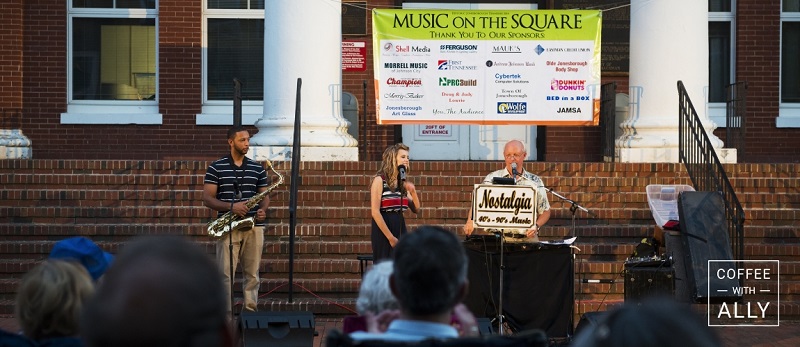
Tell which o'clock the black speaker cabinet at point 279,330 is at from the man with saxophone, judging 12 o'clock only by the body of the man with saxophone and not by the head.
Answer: The black speaker cabinet is roughly at 12 o'clock from the man with saxophone.

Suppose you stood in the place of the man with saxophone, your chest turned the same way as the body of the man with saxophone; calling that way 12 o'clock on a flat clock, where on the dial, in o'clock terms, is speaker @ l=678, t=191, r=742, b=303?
The speaker is roughly at 9 o'clock from the man with saxophone.

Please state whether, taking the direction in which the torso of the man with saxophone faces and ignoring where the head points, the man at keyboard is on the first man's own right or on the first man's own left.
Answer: on the first man's own left

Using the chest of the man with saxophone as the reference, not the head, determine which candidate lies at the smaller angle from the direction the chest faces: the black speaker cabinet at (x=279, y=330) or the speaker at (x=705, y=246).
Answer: the black speaker cabinet

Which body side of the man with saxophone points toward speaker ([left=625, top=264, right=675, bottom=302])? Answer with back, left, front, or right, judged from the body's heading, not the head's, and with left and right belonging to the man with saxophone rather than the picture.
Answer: left

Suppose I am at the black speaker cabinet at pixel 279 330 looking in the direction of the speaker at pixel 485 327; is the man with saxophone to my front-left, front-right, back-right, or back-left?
back-left

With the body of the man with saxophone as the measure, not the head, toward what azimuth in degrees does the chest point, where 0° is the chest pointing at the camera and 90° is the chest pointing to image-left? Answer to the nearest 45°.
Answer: approximately 0°
